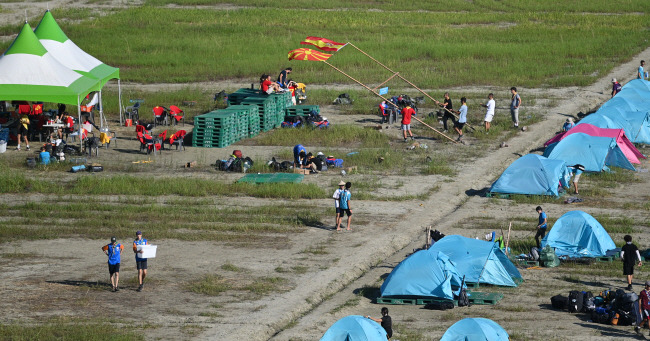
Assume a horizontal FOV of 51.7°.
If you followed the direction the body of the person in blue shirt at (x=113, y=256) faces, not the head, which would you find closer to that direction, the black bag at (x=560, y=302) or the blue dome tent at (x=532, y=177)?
the black bag

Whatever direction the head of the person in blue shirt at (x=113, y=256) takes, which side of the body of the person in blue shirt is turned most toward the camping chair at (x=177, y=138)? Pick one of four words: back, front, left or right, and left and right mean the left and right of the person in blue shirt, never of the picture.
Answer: back

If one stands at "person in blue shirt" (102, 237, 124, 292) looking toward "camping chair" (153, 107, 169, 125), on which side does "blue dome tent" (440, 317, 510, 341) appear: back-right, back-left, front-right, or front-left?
back-right

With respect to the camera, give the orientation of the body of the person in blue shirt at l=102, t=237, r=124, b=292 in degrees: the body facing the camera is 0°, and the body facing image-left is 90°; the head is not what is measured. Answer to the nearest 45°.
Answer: approximately 0°
